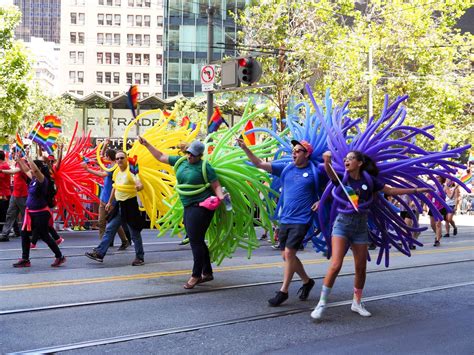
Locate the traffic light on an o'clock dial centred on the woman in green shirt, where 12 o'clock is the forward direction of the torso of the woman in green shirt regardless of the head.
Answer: The traffic light is roughly at 5 o'clock from the woman in green shirt.

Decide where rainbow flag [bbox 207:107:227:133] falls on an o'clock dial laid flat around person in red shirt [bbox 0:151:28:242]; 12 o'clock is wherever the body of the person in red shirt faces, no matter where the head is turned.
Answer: The rainbow flag is roughly at 8 o'clock from the person in red shirt.

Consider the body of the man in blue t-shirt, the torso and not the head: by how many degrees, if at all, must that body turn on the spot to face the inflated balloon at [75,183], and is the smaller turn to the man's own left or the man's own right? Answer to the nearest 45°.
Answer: approximately 90° to the man's own right

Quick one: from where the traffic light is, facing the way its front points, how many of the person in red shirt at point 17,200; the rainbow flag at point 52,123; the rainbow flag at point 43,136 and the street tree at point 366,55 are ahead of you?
3

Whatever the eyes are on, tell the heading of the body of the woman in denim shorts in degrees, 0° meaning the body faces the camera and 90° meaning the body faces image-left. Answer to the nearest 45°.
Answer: approximately 45°

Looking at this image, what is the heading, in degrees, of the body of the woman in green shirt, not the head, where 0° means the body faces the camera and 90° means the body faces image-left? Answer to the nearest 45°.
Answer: approximately 45°

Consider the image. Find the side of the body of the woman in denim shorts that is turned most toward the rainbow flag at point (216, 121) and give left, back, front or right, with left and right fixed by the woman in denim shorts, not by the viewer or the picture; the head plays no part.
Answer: right

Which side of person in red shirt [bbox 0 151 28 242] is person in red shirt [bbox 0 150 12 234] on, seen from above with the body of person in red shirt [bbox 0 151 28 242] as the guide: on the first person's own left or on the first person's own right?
on the first person's own right
